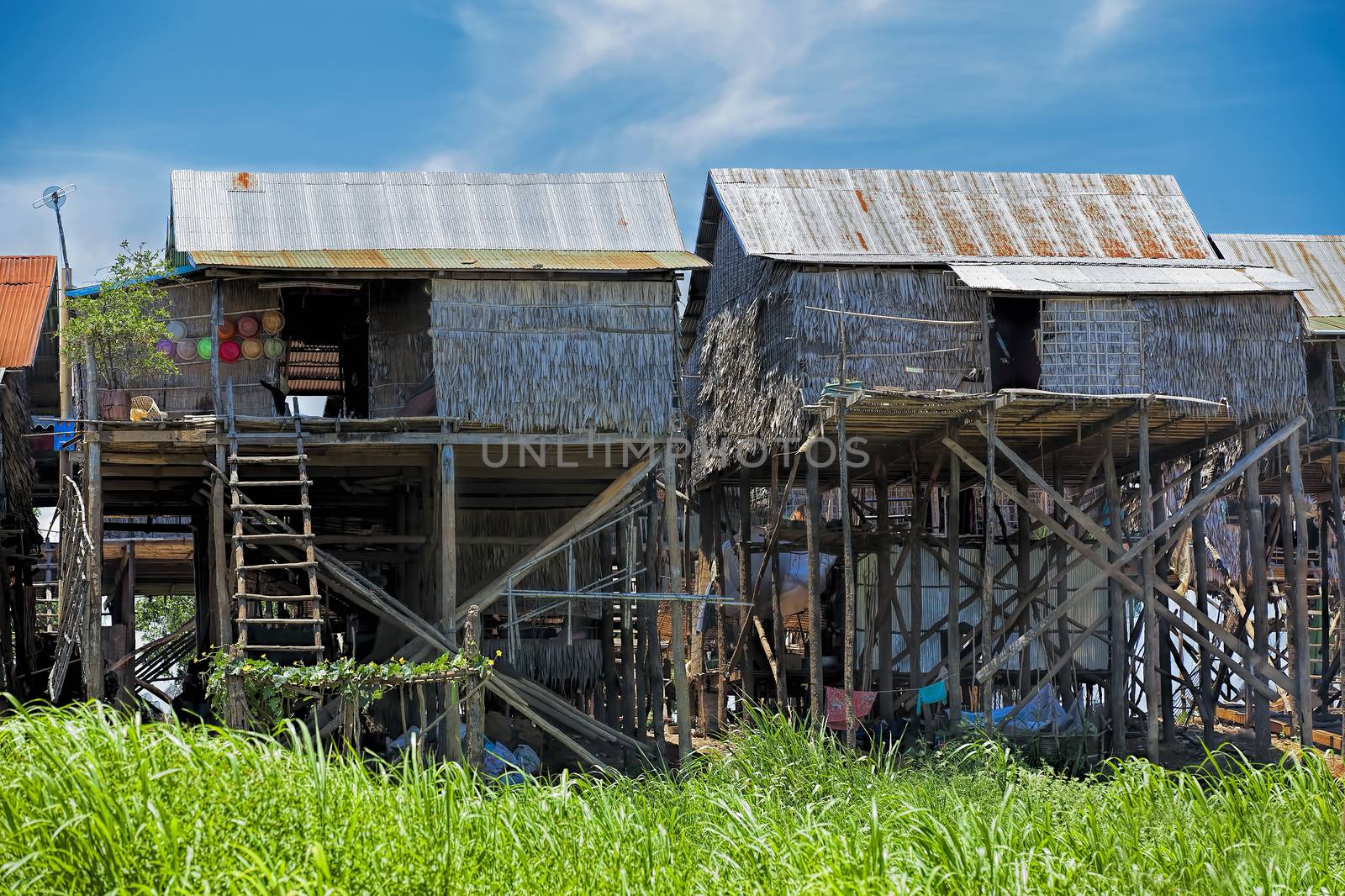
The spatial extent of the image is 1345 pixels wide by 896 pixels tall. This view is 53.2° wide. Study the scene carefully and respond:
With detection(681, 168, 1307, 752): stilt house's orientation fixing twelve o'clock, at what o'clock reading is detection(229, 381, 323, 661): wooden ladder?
The wooden ladder is roughly at 2 o'clock from the stilt house.

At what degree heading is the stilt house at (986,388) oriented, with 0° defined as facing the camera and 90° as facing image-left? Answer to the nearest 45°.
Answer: approximately 0°

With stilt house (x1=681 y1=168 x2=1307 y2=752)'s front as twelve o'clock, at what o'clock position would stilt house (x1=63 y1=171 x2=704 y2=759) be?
stilt house (x1=63 y1=171 x2=704 y2=759) is roughly at 2 o'clock from stilt house (x1=681 y1=168 x2=1307 y2=752).

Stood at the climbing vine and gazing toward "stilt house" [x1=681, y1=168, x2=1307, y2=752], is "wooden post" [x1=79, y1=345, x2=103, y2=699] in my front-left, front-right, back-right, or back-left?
back-left

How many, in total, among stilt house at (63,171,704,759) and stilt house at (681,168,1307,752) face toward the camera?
2

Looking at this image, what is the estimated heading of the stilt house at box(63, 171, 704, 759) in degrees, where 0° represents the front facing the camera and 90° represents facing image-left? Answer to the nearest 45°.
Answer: approximately 0°
